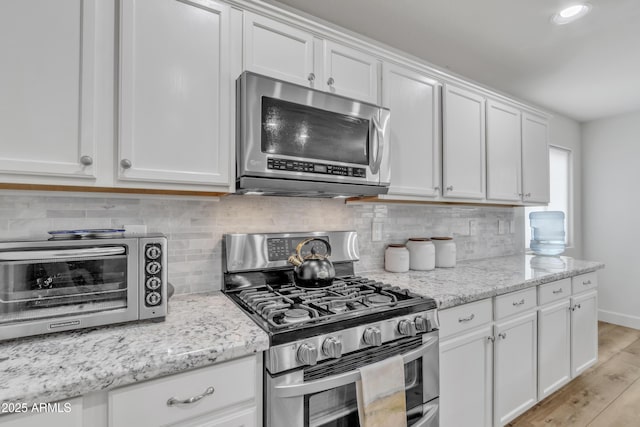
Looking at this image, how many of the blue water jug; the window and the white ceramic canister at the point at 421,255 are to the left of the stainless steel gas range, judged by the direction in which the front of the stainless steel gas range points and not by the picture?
3

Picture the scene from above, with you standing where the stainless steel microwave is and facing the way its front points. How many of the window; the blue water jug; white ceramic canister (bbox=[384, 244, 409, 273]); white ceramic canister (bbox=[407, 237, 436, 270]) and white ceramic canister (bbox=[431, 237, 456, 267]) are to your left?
5

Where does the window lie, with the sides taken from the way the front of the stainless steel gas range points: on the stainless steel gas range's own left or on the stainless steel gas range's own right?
on the stainless steel gas range's own left

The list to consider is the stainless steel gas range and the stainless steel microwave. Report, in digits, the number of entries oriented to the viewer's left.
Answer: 0

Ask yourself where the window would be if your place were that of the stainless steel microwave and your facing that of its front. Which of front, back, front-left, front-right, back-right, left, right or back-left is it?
left
